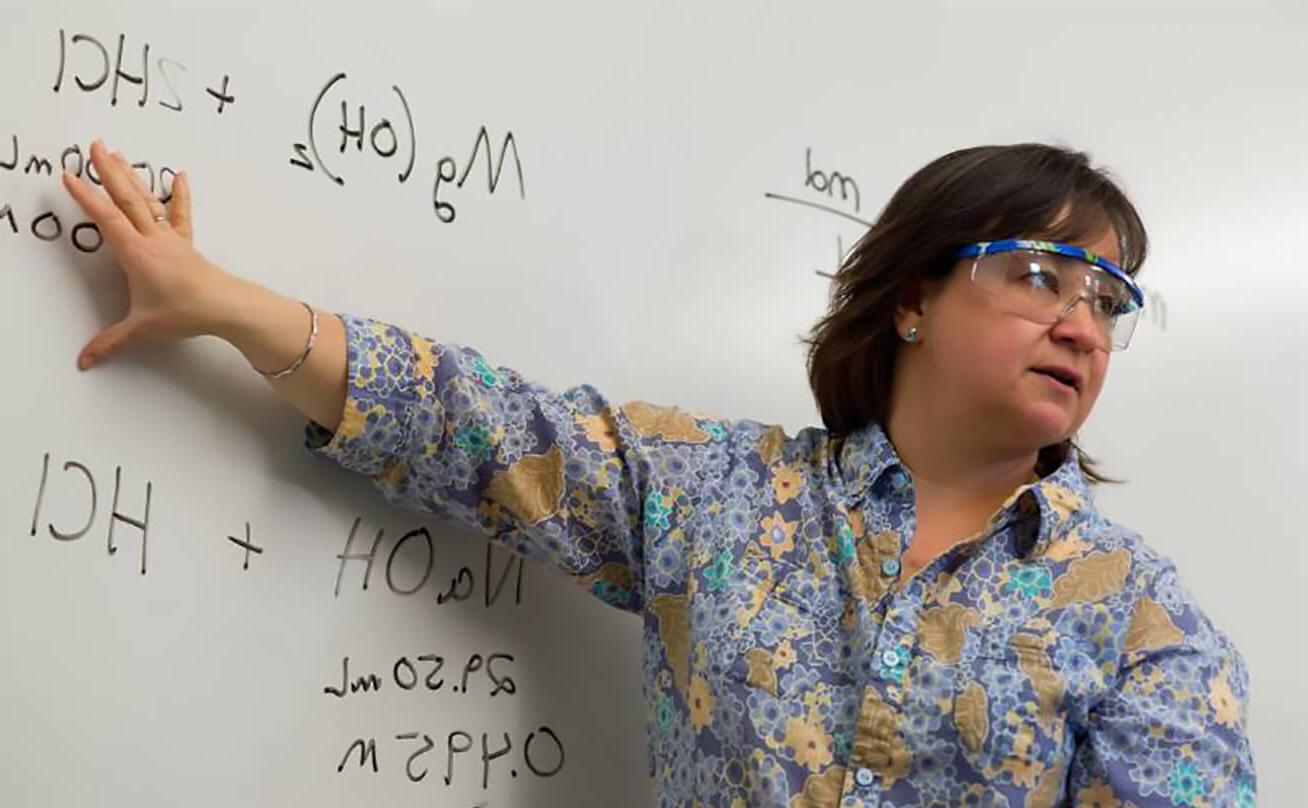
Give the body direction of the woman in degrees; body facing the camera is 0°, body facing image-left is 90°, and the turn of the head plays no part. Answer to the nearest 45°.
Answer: approximately 0°
